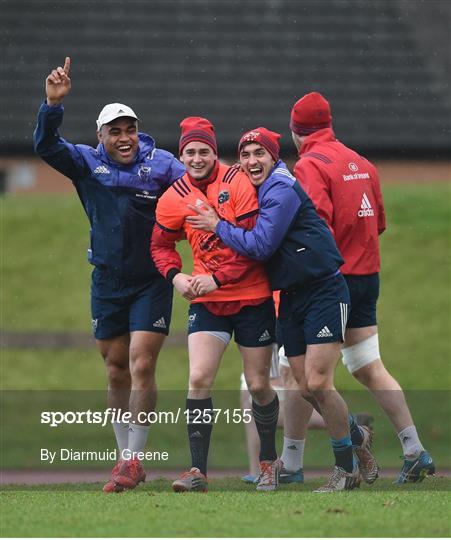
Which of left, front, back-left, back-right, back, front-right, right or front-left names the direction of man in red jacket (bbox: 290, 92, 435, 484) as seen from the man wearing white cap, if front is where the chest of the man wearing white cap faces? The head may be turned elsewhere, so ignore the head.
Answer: left

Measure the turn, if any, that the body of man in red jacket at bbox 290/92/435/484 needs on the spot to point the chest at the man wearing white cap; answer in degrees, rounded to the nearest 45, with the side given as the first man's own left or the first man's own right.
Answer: approximately 45° to the first man's own left

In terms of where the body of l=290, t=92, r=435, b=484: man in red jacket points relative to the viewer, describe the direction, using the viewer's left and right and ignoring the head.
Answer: facing away from the viewer and to the left of the viewer

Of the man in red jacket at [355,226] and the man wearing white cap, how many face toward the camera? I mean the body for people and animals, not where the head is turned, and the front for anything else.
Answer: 1

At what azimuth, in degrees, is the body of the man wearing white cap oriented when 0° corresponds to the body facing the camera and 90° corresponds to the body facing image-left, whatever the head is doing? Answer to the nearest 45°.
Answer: approximately 0°
